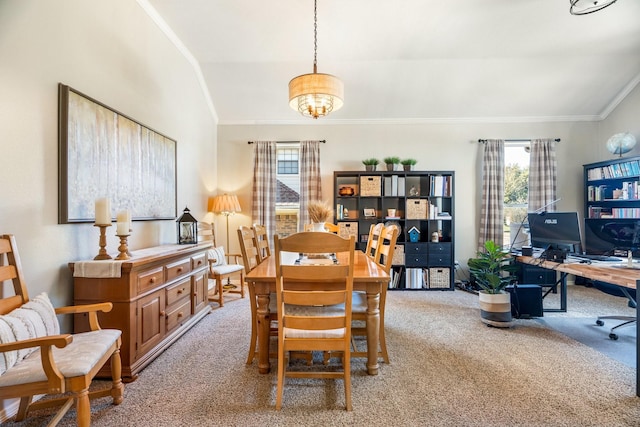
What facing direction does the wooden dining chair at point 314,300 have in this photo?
away from the camera

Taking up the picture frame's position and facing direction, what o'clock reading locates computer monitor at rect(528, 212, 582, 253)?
The computer monitor is roughly at 10 o'clock from the picture frame.

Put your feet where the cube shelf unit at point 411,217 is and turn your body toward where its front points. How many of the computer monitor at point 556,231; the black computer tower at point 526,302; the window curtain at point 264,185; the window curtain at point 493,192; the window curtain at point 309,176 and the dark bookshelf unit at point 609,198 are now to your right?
2

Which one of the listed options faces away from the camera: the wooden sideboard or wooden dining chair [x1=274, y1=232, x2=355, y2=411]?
the wooden dining chair

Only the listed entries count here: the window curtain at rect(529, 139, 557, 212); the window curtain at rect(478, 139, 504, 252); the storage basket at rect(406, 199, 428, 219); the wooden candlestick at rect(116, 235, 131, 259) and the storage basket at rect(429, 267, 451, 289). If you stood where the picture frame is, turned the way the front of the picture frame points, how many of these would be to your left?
4

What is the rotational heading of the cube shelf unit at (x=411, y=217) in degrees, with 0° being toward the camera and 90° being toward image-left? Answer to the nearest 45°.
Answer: approximately 0°

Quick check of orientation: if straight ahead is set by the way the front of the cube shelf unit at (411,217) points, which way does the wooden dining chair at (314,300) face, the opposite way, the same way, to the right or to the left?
the opposite way

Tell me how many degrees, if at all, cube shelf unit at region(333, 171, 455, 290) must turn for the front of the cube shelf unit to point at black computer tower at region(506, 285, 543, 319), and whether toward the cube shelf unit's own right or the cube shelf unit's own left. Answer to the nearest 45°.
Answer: approximately 45° to the cube shelf unit's own left

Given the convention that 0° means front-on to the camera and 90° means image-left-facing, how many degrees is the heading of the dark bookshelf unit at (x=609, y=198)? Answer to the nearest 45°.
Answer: approximately 45°
